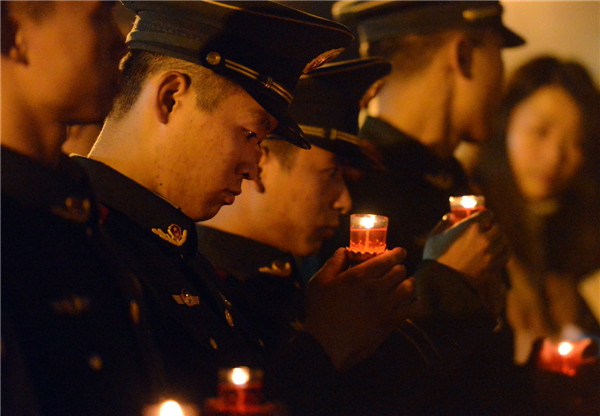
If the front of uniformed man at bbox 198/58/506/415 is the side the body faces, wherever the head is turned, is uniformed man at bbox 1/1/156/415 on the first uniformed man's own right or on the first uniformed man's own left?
on the first uniformed man's own right

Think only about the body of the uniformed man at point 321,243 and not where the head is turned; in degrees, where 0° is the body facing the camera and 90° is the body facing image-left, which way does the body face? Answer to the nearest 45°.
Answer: approximately 270°

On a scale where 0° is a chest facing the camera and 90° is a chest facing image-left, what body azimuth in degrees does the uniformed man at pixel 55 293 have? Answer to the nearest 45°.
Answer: approximately 315°

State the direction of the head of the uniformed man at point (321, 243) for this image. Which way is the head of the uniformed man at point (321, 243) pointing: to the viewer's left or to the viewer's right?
to the viewer's right

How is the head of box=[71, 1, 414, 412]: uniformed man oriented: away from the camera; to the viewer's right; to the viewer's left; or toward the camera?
to the viewer's right
